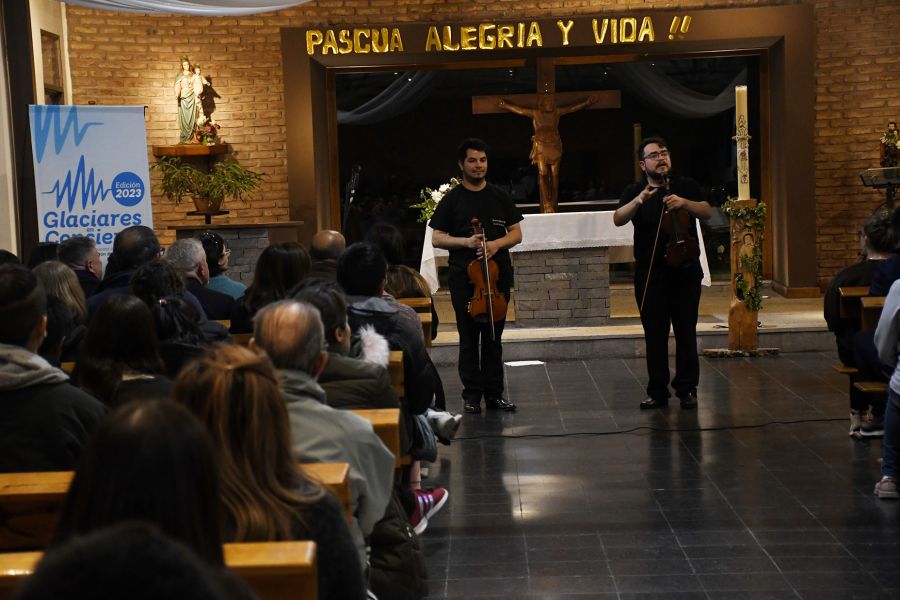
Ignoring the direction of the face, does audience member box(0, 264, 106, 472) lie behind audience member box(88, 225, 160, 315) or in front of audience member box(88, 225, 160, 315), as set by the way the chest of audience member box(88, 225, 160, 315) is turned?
behind

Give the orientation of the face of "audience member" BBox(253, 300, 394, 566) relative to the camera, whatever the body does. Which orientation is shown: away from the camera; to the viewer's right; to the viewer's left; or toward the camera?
away from the camera

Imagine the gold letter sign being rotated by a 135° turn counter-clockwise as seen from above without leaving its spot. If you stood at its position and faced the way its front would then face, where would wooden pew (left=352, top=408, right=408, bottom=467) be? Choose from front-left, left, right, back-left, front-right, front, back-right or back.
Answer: back-right

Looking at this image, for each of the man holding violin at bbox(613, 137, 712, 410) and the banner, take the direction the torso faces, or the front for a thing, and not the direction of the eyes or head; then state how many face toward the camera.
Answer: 2

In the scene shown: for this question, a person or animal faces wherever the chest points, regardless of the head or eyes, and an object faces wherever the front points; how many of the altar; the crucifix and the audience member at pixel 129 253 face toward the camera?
2

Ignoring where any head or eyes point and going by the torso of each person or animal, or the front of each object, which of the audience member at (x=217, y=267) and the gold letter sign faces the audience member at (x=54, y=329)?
the gold letter sign

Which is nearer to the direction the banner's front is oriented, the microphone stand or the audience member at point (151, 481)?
the audience member

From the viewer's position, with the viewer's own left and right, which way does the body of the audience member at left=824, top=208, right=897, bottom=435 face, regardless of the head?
facing away from the viewer and to the left of the viewer

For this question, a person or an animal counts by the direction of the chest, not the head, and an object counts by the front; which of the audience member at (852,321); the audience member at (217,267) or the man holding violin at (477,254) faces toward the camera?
the man holding violin

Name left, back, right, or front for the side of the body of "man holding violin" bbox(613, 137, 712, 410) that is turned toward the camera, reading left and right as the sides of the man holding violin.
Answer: front

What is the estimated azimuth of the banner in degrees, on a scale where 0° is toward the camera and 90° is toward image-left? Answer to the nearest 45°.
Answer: approximately 0°

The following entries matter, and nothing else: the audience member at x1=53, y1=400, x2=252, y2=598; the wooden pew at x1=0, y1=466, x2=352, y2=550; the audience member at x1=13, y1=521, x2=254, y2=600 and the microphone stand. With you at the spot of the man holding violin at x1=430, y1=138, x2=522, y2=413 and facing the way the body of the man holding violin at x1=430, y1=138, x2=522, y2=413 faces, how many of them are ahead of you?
3

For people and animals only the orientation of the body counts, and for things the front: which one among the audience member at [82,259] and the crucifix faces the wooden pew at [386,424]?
the crucifix

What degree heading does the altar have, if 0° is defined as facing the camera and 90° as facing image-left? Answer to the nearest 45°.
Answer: approximately 0°

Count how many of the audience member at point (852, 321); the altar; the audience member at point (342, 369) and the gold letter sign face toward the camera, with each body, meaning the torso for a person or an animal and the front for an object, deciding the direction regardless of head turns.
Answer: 2
